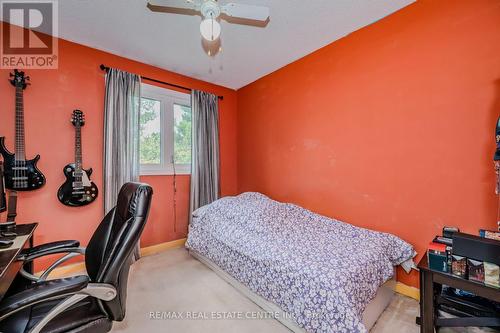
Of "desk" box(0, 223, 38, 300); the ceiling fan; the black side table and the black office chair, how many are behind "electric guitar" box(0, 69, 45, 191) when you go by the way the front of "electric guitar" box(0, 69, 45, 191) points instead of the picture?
0

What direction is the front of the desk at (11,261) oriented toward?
to the viewer's right

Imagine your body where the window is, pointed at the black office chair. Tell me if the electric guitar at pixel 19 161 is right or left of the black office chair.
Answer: right

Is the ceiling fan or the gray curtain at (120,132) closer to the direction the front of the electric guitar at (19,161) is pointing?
the ceiling fan

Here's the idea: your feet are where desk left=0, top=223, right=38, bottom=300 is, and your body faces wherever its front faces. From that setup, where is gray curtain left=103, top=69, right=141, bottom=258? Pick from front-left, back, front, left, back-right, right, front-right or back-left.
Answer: front-left

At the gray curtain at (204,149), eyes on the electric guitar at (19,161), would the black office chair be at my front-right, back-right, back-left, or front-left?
front-left

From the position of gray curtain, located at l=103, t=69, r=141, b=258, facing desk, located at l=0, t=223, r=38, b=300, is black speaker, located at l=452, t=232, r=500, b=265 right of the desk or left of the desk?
left

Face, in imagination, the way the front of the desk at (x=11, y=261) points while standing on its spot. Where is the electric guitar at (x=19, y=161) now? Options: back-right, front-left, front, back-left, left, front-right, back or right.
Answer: left

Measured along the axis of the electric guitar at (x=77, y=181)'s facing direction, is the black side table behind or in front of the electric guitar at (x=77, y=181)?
in front

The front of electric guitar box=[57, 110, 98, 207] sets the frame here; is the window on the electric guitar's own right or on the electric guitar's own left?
on the electric guitar's own left

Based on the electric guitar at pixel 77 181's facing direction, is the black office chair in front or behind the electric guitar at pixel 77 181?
in front
